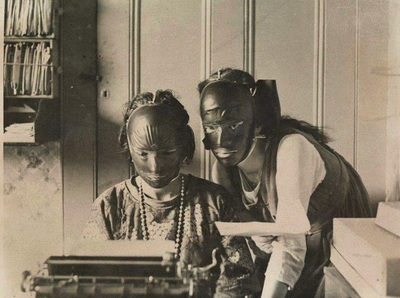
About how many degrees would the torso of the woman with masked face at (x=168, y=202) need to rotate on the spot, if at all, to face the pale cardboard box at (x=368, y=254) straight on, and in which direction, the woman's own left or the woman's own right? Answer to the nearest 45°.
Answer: approximately 45° to the woman's own left

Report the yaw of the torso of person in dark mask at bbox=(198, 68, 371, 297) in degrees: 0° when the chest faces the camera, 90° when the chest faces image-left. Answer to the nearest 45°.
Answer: approximately 45°

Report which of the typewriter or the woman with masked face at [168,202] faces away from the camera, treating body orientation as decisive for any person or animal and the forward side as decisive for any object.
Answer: the typewriter

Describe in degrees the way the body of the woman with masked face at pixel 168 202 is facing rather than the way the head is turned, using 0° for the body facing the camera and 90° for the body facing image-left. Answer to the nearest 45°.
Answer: approximately 0°

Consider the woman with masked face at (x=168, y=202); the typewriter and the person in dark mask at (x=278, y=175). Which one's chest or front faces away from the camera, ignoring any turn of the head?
the typewriter

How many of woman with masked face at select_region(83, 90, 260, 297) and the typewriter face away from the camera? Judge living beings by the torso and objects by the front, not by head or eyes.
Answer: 1

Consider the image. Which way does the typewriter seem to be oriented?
away from the camera

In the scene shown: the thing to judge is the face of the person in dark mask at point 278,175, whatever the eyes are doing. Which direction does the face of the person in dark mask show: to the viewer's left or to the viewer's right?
to the viewer's left
